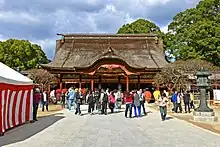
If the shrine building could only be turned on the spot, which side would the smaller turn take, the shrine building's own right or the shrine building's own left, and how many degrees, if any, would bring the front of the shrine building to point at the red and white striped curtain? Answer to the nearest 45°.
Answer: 0° — it already faces it

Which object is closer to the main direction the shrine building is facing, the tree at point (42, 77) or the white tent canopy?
the white tent canopy

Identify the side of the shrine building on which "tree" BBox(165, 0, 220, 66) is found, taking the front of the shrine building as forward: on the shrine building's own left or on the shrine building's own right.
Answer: on the shrine building's own left

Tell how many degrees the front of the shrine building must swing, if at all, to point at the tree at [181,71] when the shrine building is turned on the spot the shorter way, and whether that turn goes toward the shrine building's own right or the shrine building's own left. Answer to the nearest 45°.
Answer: approximately 45° to the shrine building's own left

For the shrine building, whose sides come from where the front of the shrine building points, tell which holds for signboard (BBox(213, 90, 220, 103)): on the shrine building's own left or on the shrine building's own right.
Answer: on the shrine building's own left

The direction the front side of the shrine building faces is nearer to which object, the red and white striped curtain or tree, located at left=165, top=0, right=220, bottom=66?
the red and white striped curtain

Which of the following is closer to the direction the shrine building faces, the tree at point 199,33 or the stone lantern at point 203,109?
the stone lantern

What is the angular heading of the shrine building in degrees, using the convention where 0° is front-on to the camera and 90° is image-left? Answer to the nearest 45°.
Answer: approximately 0°

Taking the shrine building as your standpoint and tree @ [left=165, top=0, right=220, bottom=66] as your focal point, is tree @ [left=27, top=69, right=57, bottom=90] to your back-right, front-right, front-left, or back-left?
back-right

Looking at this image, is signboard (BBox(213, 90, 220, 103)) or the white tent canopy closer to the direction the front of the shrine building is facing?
the white tent canopy

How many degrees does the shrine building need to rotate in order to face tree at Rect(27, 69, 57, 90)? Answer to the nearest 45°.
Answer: approximately 90° to its right

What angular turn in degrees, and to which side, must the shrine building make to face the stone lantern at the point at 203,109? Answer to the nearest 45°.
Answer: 0° — it already faces it
